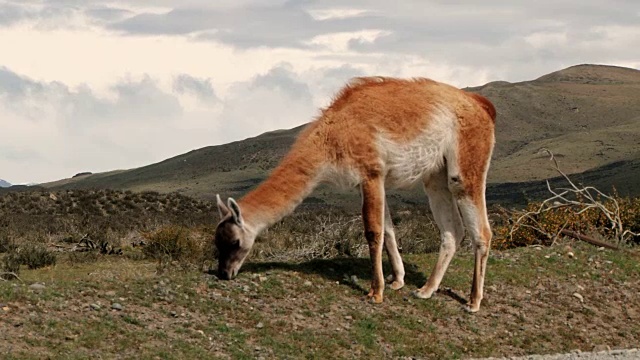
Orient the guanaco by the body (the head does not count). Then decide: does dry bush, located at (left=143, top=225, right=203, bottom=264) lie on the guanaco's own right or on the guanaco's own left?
on the guanaco's own right

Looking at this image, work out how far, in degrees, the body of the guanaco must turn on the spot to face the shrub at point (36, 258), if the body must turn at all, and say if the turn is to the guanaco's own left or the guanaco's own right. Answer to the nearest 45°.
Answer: approximately 45° to the guanaco's own right

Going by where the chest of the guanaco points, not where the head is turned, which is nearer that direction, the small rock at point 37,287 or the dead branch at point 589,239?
the small rock

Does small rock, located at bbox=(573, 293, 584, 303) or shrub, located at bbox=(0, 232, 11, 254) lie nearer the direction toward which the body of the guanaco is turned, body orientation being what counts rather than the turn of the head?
the shrub

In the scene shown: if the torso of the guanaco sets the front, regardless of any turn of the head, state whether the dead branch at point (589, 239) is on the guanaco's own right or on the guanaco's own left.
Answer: on the guanaco's own right

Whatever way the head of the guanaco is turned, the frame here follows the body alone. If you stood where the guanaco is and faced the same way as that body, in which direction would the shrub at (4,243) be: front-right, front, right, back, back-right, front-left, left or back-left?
front-right

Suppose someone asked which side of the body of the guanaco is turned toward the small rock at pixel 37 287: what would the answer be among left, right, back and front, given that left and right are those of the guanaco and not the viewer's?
front

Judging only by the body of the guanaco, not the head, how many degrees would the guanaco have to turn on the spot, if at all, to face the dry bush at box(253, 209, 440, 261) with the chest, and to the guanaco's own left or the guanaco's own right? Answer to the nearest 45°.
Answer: approximately 90° to the guanaco's own right

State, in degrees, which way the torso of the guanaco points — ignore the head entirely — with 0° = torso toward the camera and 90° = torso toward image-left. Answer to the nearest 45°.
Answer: approximately 90°

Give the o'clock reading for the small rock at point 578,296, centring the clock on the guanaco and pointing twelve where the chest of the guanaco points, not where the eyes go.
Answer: The small rock is roughly at 5 o'clock from the guanaco.
